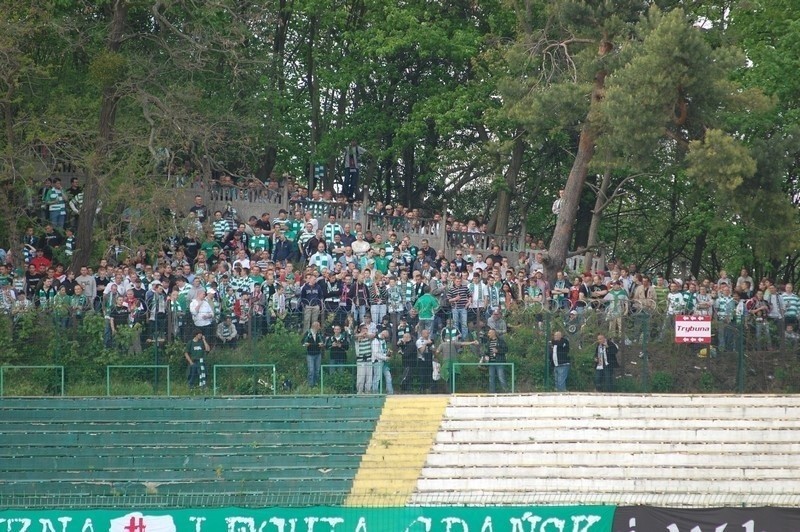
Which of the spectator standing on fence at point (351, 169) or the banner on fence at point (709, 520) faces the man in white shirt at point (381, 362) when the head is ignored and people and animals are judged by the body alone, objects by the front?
the spectator standing on fence

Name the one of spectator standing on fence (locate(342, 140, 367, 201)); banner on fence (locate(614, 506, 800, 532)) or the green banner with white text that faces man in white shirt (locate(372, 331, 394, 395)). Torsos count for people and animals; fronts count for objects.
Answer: the spectator standing on fence

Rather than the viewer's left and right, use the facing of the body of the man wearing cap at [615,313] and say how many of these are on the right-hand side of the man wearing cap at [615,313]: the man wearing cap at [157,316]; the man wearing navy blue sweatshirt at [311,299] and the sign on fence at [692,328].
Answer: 2

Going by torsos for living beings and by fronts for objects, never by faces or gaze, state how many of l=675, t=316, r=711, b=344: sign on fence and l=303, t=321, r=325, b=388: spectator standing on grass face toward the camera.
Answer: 2

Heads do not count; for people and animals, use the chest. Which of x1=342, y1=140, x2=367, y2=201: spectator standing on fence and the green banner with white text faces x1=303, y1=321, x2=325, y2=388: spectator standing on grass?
x1=342, y1=140, x2=367, y2=201: spectator standing on fence

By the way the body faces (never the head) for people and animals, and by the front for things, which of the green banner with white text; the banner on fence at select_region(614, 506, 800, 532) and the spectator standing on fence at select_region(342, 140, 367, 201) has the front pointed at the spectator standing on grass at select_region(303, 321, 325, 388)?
the spectator standing on fence at select_region(342, 140, 367, 201)
